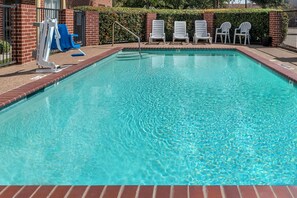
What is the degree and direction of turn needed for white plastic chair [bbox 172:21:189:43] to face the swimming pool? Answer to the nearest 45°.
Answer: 0° — it already faces it

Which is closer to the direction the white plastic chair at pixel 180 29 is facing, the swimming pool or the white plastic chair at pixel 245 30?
the swimming pool

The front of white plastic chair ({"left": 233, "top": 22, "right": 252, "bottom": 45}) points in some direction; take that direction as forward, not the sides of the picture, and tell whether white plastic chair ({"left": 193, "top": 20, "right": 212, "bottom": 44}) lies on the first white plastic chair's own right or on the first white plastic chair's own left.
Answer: on the first white plastic chair's own right

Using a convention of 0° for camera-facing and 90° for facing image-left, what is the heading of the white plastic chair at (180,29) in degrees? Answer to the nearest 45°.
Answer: approximately 0°

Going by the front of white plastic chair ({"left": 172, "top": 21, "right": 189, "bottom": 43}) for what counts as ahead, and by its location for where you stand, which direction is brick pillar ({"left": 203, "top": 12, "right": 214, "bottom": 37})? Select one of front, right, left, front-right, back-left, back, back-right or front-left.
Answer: back-left

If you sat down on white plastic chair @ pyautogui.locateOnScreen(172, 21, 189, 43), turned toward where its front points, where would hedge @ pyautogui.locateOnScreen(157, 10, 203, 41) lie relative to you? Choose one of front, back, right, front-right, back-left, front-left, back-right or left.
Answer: back

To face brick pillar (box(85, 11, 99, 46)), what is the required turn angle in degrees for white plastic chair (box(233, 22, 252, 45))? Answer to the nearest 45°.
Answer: approximately 45° to its right

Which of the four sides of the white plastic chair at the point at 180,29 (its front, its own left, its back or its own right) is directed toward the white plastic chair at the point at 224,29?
left
